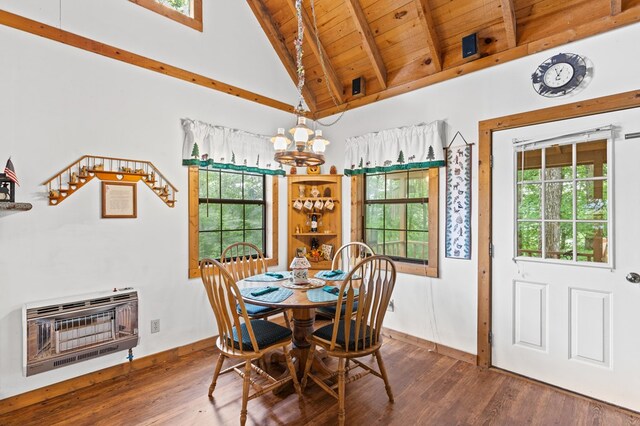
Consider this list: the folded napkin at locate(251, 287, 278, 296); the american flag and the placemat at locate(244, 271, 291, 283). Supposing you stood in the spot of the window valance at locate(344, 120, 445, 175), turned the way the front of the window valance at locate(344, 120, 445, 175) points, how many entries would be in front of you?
3

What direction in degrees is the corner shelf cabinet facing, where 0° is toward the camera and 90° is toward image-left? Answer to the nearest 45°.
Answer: approximately 0°

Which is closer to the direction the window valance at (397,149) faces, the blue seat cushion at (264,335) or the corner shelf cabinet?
the blue seat cushion

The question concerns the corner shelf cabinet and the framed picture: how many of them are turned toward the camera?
2

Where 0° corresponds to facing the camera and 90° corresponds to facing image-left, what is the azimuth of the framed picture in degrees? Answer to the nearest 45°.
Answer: approximately 0°

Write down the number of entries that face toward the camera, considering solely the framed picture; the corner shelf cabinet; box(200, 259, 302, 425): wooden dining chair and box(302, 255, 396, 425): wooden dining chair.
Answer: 2

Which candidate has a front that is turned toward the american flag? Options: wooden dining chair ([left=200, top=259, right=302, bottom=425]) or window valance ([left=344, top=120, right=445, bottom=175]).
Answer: the window valance

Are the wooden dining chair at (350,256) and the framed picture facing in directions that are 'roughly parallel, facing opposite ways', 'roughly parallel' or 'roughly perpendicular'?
roughly perpendicular

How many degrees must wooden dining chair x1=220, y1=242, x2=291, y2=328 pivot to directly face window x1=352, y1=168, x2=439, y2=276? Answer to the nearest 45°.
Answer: approximately 45° to its left

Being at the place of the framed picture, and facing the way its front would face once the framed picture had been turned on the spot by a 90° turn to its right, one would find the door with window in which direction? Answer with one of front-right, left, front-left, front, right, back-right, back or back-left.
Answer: back-left

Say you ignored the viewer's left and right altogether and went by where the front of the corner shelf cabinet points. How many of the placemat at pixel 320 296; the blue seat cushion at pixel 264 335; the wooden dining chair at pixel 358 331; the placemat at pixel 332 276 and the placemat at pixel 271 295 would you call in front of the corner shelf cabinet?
5

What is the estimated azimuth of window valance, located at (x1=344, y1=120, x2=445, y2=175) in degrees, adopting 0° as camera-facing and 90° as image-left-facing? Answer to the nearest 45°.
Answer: approximately 45°

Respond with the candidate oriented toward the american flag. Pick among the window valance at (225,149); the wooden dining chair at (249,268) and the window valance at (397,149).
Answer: the window valance at (397,149)
